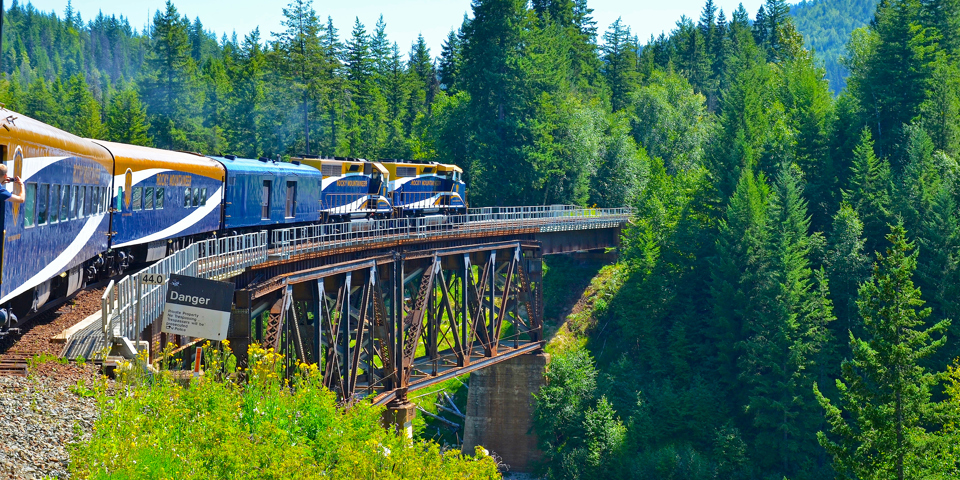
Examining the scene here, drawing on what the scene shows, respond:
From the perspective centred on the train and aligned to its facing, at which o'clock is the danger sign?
The danger sign is roughly at 4 o'clock from the train.

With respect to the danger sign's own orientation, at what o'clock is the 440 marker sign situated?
The 440 marker sign is roughly at 5 o'clock from the danger sign.

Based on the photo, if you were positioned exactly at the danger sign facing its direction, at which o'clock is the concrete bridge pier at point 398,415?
The concrete bridge pier is roughly at 7 o'clock from the danger sign.

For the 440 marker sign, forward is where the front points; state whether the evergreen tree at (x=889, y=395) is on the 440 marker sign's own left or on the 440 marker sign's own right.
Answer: on the 440 marker sign's own left

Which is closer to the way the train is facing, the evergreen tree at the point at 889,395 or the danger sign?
the evergreen tree

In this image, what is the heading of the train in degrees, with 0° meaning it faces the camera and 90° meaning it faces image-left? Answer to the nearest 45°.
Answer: approximately 225°

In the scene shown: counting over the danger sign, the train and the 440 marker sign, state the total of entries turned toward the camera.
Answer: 2

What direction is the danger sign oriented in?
toward the camera

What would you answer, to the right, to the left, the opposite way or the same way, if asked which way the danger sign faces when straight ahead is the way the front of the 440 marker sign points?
the same way

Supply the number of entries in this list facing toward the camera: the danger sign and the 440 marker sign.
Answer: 2

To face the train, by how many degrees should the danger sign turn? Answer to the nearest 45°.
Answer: approximately 180°

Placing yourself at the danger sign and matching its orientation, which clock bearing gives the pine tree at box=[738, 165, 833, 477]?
The pine tree is roughly at 8 o'clock from the danger sign.

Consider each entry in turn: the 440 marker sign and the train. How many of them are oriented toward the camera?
1

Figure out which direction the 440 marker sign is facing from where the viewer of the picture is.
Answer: facing the viewer

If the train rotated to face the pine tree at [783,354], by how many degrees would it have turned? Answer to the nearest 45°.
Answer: approximately 45° to its right

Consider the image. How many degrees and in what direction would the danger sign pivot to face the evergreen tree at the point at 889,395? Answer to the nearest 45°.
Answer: approximately 90° to its left

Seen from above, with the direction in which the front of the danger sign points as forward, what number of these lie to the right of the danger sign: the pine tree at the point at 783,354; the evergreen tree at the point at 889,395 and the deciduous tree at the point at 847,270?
0

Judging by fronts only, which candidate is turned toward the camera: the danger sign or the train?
the danger sign
